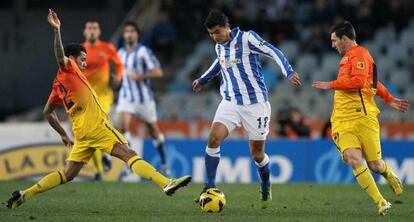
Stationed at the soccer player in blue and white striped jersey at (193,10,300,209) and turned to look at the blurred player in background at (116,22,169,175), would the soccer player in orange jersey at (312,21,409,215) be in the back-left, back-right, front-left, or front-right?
back-right

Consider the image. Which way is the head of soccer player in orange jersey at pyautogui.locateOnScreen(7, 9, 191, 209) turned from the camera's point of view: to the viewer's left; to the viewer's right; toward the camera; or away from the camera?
to the viewer's right

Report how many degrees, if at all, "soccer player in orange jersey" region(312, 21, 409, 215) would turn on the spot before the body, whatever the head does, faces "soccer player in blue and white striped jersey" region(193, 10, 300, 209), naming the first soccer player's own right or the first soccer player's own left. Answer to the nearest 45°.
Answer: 0° — they already face them

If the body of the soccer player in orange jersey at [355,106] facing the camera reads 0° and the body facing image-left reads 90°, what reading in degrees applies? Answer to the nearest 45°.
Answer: approximately 90°

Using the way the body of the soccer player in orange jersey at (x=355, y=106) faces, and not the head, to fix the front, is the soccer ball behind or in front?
in front

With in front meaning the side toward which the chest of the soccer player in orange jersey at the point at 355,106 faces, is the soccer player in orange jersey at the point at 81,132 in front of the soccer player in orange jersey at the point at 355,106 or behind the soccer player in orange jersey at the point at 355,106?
in front

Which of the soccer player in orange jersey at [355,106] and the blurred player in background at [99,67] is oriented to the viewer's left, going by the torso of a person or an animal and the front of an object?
the soccer player in orange jersey

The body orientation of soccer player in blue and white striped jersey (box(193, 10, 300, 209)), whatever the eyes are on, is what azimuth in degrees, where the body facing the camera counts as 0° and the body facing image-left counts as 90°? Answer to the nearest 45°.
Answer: approximately 45°

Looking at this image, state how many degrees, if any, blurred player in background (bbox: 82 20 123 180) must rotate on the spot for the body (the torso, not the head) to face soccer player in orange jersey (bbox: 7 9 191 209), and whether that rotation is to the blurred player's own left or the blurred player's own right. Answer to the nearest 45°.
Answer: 0° — they already face them
